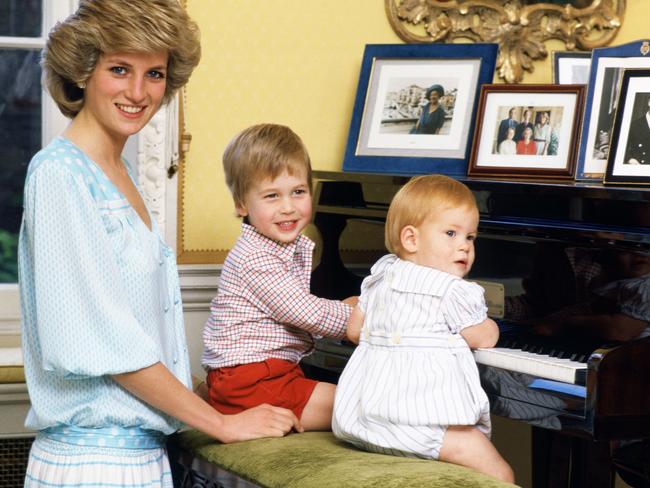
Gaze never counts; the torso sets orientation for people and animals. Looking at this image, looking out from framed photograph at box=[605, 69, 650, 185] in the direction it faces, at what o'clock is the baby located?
The baby is roughly at 1 o'clock from the framed photograph.

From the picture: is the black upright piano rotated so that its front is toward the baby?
yes

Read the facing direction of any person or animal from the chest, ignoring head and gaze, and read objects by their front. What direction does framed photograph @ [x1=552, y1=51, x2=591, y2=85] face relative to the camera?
toward the camera

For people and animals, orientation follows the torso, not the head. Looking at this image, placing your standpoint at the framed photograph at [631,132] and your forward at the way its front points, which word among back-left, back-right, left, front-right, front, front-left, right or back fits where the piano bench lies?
front-right

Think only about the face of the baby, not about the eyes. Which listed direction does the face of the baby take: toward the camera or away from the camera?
toward the camera

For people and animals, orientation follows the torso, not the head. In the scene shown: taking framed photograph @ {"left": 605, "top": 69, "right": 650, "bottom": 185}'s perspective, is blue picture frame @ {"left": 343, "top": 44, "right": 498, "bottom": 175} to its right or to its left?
on its right

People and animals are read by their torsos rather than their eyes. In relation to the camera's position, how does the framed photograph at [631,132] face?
facing the viewer

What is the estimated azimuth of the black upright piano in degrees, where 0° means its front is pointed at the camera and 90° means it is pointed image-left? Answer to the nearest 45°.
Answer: approximately 45°

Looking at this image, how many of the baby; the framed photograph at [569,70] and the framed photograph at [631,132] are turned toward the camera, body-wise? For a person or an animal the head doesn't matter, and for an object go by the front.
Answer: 2
